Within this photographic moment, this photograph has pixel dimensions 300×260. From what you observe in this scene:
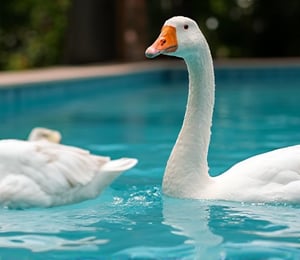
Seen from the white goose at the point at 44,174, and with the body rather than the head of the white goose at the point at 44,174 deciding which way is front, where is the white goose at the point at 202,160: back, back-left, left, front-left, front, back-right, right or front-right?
back

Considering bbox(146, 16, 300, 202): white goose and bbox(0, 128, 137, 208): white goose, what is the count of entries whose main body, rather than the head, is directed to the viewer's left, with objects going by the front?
2

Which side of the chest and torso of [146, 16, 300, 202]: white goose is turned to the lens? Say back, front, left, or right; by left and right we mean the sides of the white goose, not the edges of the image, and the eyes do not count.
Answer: left

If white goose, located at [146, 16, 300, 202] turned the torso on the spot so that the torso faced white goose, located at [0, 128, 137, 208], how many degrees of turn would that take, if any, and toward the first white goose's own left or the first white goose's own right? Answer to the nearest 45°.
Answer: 0° — it already faces it

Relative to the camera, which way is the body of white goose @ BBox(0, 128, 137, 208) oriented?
to the viewer's left
